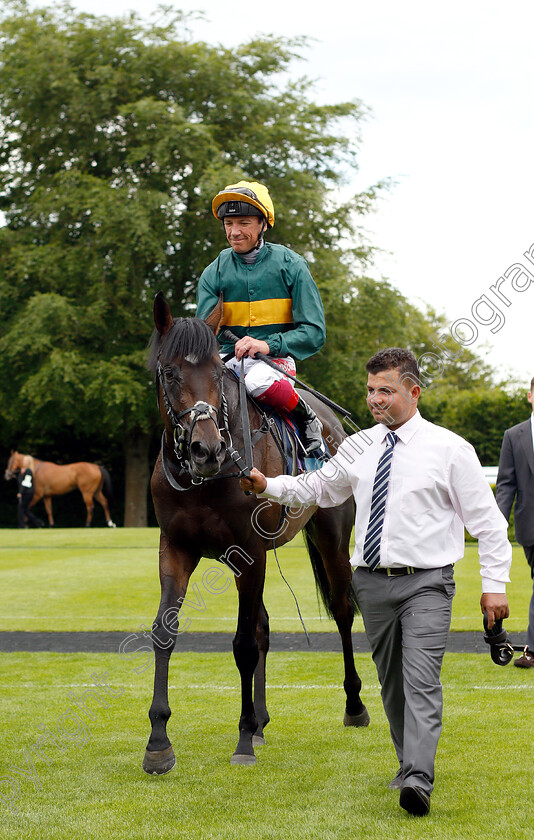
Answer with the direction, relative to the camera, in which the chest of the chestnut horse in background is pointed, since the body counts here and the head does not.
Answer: to the viewer's left

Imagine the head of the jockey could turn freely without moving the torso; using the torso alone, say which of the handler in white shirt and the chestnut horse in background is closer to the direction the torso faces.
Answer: the handler in white shirt

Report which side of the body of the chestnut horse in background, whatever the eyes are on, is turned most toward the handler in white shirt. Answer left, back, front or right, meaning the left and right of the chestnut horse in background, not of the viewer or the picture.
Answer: left

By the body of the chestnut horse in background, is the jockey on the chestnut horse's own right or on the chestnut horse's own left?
on the chestnut horse's own left

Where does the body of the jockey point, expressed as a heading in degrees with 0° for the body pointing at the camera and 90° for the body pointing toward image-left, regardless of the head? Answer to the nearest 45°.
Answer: approximately 45°

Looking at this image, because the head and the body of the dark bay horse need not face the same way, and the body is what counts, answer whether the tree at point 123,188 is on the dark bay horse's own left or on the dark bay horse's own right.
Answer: on the dark bay horse's own right
